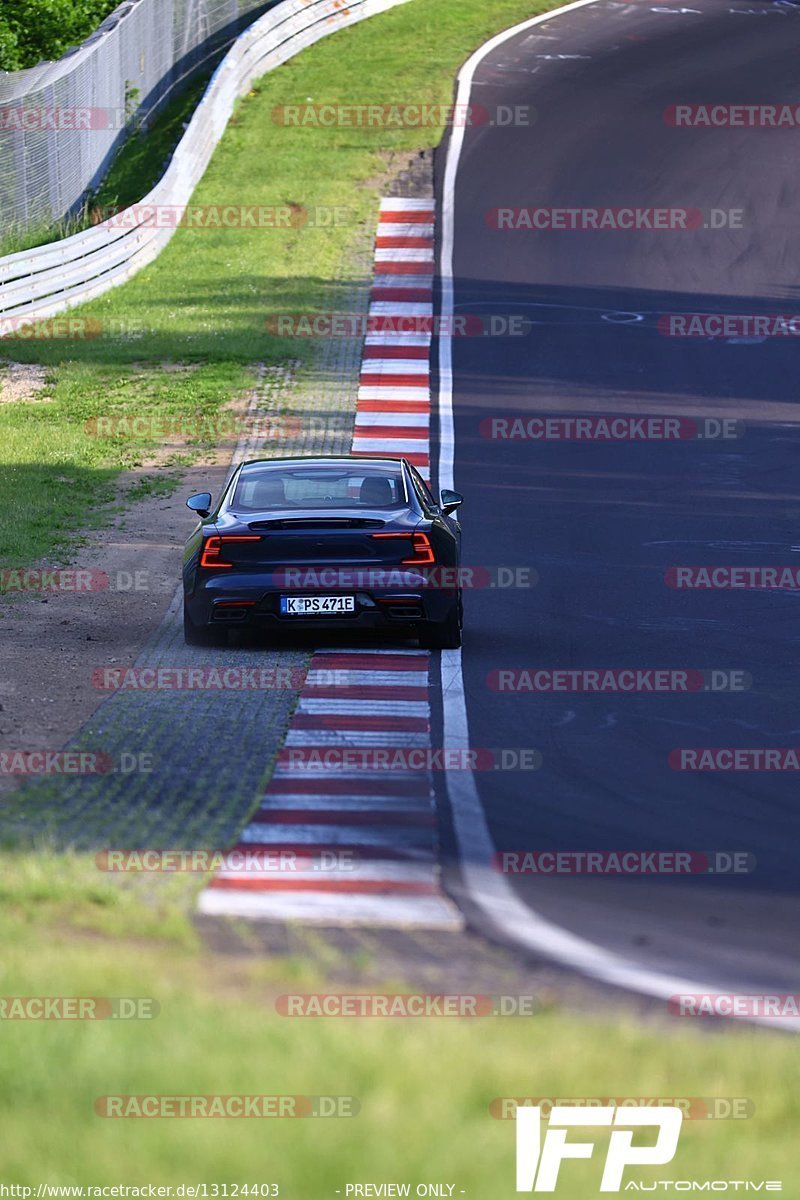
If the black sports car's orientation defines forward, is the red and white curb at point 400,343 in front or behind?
in front

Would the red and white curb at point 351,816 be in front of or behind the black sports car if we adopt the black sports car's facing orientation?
behind

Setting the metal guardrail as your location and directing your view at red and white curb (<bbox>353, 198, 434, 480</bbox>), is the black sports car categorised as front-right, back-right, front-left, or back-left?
front-right

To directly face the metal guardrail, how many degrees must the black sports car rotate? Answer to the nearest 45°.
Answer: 0° — it already faces it

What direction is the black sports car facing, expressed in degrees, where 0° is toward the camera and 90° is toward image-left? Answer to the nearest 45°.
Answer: approximately 180°

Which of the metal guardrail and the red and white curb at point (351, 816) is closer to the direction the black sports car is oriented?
the metal guardrail
